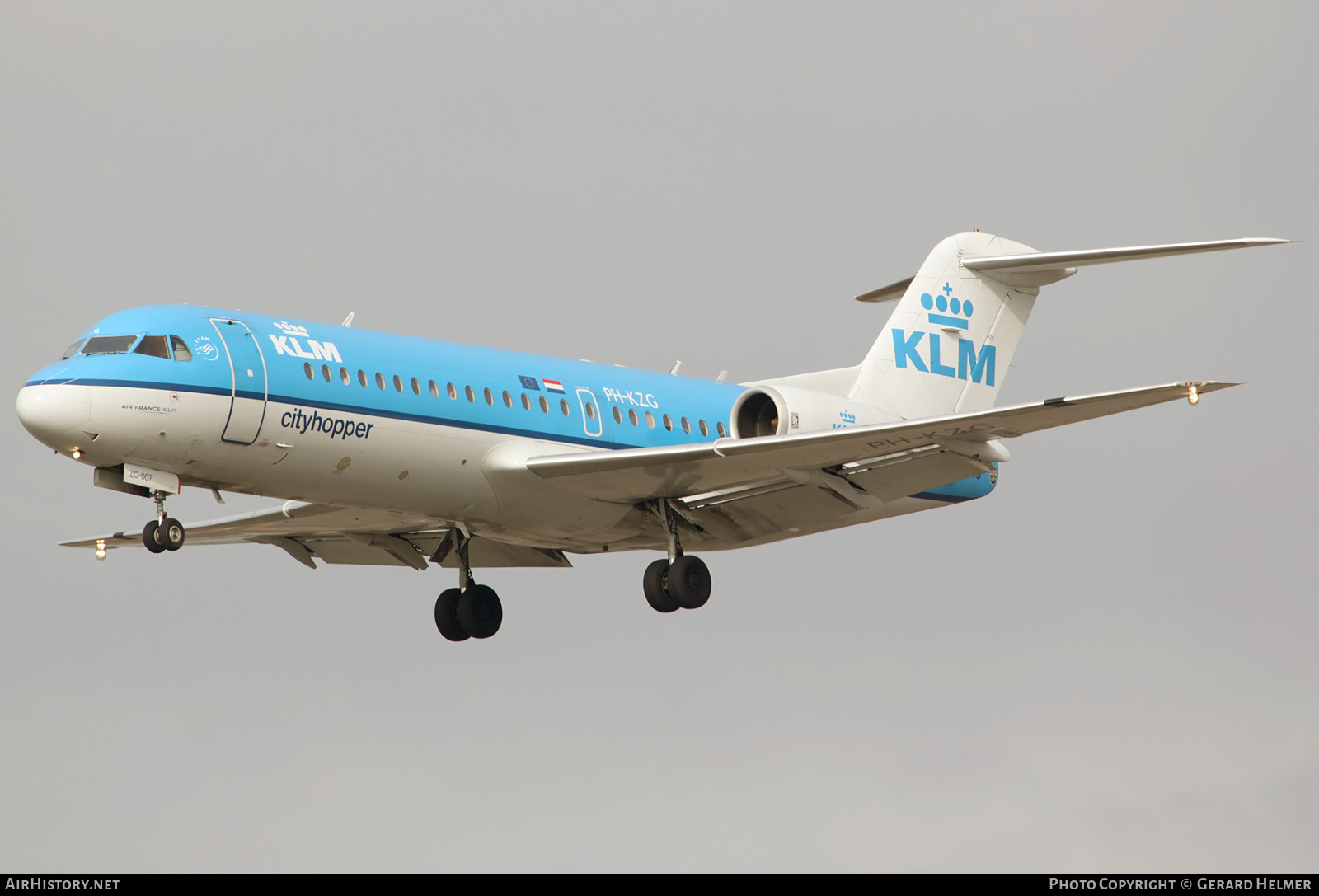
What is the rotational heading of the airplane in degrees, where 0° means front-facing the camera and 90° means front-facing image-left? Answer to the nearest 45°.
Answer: approximately 45°
